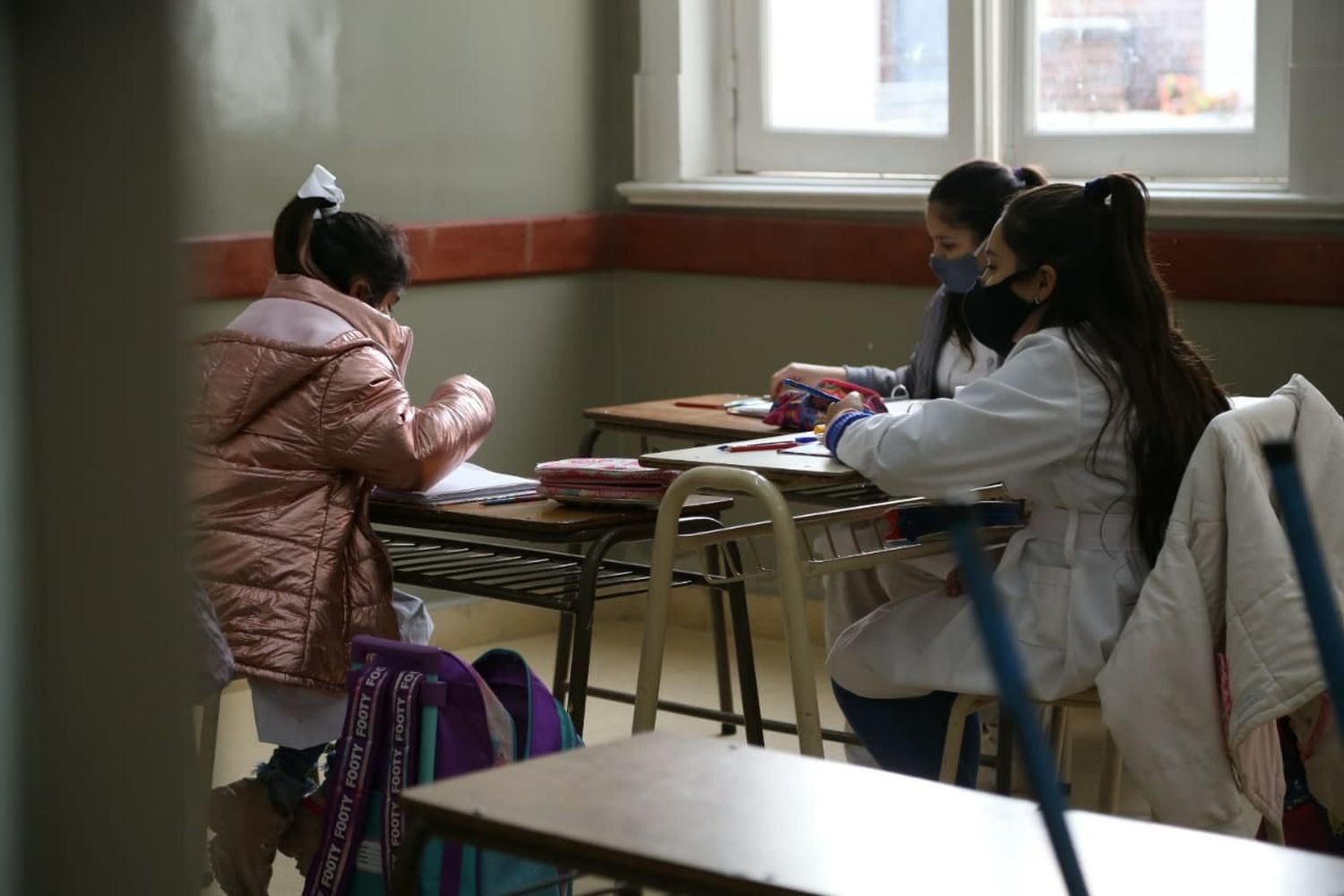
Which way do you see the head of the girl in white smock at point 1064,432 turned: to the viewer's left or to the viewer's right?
to the viewer's left

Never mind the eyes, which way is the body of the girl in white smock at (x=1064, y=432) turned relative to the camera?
to the viewer's left

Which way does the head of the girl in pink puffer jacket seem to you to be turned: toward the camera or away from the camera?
away from the camera

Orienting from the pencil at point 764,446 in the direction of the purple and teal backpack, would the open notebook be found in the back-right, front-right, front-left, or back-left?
front-right

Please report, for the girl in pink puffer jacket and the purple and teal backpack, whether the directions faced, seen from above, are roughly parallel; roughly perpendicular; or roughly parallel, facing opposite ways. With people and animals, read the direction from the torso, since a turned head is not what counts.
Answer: roughly parallel

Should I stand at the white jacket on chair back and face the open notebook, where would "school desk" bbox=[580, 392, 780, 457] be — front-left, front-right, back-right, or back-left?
front-right

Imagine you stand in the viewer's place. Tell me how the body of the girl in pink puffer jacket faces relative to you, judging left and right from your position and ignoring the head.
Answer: facing away from the viewer and to the right of the viewer

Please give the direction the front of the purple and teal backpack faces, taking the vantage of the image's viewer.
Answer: facing away from the viewer and to the right of the viewer

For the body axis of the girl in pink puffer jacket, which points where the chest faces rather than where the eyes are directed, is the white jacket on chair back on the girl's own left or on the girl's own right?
on the girl's own right

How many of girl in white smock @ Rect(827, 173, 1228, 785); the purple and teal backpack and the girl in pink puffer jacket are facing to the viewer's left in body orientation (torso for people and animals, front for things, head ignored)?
1

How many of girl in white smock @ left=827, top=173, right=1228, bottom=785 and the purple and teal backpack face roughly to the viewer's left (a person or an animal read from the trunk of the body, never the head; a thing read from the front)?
1

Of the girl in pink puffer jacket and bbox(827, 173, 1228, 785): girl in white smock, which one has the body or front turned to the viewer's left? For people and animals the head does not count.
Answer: the girl in white smock
